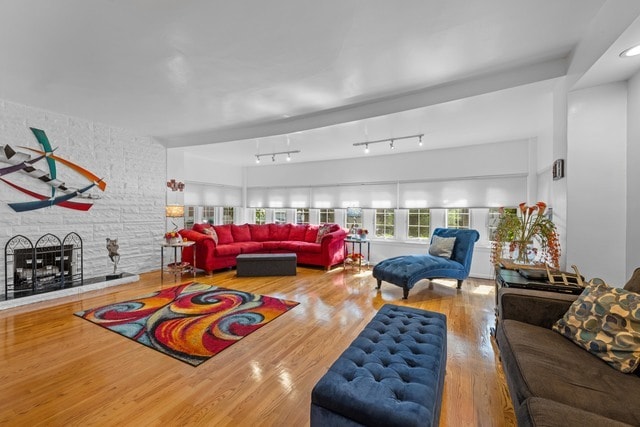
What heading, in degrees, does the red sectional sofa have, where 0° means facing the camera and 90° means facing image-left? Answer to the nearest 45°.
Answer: approximately 0°

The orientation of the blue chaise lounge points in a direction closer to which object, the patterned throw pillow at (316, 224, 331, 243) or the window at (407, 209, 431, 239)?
the patterned throw pillow

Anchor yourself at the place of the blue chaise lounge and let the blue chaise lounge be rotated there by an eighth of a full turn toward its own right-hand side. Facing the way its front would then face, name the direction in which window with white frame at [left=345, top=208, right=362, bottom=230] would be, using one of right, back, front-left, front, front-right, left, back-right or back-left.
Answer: front-right

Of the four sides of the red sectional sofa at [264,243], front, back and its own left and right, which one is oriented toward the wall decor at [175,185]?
right

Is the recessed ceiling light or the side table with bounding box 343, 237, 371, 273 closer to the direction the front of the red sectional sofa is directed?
the recessed ceiling light

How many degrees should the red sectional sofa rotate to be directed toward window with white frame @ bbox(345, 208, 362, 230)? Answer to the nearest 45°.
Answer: approximately 90° to its left

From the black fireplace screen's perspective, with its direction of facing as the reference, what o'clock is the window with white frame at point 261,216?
The window with white frame is roughly at 10 o'clock from the black fireplace screen.

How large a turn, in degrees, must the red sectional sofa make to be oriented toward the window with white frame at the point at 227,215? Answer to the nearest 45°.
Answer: approximately 135° to its right

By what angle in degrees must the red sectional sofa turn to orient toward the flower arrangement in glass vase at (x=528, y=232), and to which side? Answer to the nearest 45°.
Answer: approximately 45° to its left

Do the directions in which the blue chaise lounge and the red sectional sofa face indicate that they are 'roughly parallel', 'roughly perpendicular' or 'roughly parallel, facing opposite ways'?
roughly perpendicular

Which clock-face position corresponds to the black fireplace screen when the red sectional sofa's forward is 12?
The black fireplace screen is roughly at 2 o'clock from the red sectional sofa.

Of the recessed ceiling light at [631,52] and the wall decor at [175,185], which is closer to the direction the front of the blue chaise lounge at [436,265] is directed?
the wall decor
